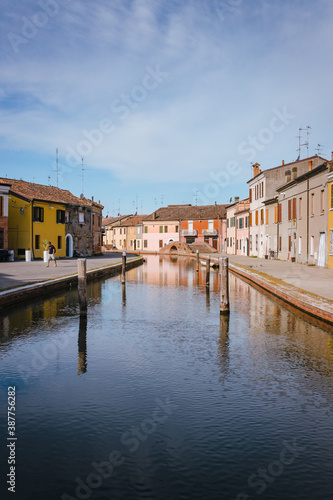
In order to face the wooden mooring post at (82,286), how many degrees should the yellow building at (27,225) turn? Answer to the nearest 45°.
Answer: approximately 45° to its right

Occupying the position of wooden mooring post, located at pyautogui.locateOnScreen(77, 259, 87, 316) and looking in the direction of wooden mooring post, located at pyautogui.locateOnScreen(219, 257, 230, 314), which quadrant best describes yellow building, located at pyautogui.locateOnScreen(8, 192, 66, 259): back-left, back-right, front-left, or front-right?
back-left

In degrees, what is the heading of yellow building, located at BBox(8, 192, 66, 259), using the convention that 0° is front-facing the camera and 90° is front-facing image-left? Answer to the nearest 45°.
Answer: approximately 315°

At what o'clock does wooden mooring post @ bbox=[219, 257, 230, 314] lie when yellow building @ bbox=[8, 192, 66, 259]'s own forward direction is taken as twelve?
The wooden mooring post is roughly at 1 o'clock from the yellow building.

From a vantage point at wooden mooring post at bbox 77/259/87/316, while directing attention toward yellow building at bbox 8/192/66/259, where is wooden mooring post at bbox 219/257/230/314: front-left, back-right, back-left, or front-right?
back-right
